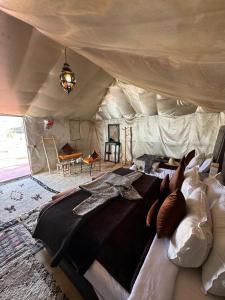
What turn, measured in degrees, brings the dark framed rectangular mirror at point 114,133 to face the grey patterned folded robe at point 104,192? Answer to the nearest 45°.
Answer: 0° — it already faces it

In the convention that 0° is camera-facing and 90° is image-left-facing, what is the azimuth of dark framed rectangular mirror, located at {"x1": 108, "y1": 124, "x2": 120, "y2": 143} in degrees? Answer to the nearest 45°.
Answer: approximately 0°

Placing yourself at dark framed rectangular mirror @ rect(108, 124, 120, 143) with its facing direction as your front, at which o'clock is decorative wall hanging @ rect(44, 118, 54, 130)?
decorative wall hanging @ rect(44, 118, 54, 130) is roughly at 2 o'clock from dark framed rectangular mirror @ rect(108, 124, 120, 143).

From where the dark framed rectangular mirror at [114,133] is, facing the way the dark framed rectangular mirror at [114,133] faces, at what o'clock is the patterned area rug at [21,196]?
The patterned area rug is roughly at 1 o'clock from the dark framed rectangular mirror.

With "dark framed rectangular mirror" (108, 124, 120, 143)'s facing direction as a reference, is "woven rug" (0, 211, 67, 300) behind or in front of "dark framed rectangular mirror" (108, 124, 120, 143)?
in front

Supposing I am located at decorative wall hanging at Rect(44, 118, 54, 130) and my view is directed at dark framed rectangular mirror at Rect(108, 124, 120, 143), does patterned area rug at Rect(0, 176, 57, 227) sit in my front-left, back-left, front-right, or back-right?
back-right

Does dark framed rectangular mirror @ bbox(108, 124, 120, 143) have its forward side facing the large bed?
yes

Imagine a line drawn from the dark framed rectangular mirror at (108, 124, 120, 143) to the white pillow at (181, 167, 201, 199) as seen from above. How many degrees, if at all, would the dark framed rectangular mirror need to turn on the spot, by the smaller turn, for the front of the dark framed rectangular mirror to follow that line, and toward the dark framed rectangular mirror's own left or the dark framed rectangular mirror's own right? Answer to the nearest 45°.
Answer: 0° — it already faces it

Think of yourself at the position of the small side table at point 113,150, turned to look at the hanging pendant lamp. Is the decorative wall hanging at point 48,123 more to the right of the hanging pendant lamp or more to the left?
right

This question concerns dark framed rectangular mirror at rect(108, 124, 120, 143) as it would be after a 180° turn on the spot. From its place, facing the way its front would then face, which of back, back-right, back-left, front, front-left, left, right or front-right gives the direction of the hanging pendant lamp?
back

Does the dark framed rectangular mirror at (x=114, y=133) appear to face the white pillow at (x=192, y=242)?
yes

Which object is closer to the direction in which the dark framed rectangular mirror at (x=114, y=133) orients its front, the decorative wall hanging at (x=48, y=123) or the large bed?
the large bed
